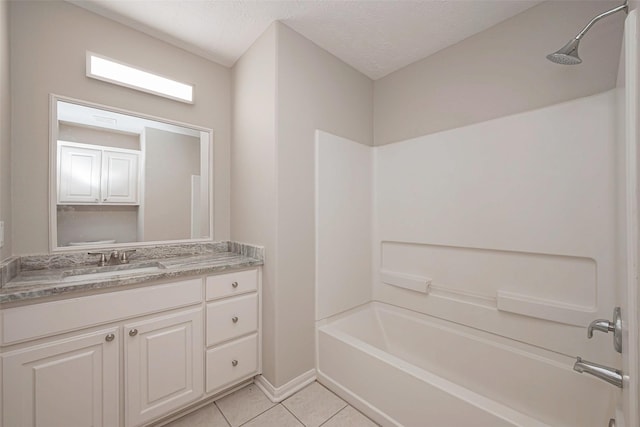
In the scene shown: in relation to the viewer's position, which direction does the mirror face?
facing the viewer and to the right of the viewer

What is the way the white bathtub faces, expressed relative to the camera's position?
facing the viewer and to the left of the viewer

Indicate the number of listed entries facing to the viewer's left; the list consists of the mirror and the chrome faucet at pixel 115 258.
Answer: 0

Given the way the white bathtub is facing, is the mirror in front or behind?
in front

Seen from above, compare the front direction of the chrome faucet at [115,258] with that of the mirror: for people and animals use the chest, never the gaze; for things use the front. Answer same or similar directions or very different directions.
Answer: same or similar directions

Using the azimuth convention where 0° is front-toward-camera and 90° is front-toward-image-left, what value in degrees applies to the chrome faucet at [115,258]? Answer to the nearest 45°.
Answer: approximately 315°

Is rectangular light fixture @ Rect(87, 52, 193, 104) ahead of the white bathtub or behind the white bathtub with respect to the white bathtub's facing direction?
ahead

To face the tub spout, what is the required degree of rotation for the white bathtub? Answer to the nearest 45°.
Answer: approximately 90° to its left

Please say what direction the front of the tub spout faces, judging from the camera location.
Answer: facing away from the viewer and to the left of the viewer
